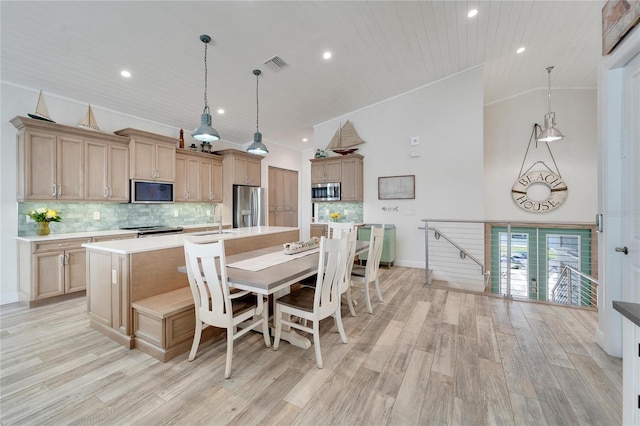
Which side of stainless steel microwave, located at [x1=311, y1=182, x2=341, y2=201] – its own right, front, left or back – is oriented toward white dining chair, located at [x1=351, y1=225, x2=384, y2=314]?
front

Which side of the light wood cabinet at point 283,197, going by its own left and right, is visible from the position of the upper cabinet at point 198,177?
right

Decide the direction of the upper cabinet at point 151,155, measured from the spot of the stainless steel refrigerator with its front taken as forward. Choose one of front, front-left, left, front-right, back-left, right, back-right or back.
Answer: right

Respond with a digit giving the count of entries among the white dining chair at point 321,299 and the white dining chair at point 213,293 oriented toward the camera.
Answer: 0

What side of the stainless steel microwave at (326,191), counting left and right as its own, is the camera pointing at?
front

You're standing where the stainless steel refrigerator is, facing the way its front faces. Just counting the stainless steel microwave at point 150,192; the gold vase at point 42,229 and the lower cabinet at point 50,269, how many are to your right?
3

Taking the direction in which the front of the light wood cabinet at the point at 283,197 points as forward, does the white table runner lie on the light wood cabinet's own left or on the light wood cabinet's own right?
on the light wood cabinet's own right

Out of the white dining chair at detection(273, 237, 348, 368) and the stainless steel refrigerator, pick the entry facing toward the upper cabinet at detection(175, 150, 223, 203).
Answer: the white dining chair

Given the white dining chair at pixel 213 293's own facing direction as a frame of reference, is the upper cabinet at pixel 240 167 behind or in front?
in front

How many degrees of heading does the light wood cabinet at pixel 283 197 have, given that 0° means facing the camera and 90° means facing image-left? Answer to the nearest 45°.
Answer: approximately 315°

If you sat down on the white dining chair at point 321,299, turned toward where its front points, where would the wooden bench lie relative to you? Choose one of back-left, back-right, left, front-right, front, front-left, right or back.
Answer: front-left

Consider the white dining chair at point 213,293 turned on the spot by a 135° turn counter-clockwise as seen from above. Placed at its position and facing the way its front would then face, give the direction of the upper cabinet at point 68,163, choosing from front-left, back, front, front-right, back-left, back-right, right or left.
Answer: front-right

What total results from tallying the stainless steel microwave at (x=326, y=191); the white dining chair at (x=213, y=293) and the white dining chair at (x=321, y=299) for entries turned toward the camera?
1

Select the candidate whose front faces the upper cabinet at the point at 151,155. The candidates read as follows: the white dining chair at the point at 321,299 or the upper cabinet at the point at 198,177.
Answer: the white dining chair

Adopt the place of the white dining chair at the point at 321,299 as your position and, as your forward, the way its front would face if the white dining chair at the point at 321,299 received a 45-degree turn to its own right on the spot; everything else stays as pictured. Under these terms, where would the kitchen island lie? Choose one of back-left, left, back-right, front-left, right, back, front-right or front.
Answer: left
